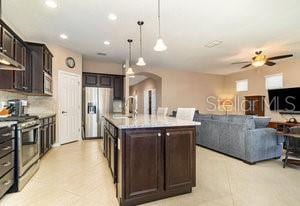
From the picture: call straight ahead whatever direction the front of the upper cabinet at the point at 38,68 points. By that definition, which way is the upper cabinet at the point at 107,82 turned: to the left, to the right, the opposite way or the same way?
to the right

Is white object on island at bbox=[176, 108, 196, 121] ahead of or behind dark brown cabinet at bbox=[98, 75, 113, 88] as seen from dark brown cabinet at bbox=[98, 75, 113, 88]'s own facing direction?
ahead

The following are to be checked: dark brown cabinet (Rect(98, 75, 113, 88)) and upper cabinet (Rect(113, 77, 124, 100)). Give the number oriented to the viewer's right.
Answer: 0

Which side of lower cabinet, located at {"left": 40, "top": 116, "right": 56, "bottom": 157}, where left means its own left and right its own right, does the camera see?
right

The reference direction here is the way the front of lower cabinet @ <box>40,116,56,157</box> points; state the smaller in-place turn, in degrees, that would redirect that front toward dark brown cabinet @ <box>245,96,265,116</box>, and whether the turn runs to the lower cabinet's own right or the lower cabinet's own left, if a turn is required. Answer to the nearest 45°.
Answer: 0° — it already faces it

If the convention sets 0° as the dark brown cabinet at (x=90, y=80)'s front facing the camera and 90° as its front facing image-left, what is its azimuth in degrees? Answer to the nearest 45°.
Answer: approximately 0°

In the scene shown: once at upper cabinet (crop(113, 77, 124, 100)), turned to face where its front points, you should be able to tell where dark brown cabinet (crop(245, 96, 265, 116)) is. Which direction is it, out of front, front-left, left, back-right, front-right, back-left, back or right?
left

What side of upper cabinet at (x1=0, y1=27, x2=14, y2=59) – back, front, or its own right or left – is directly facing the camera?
right

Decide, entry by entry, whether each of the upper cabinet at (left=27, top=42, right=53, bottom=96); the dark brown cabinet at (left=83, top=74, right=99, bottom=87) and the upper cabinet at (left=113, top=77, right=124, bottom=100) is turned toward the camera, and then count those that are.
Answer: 2
